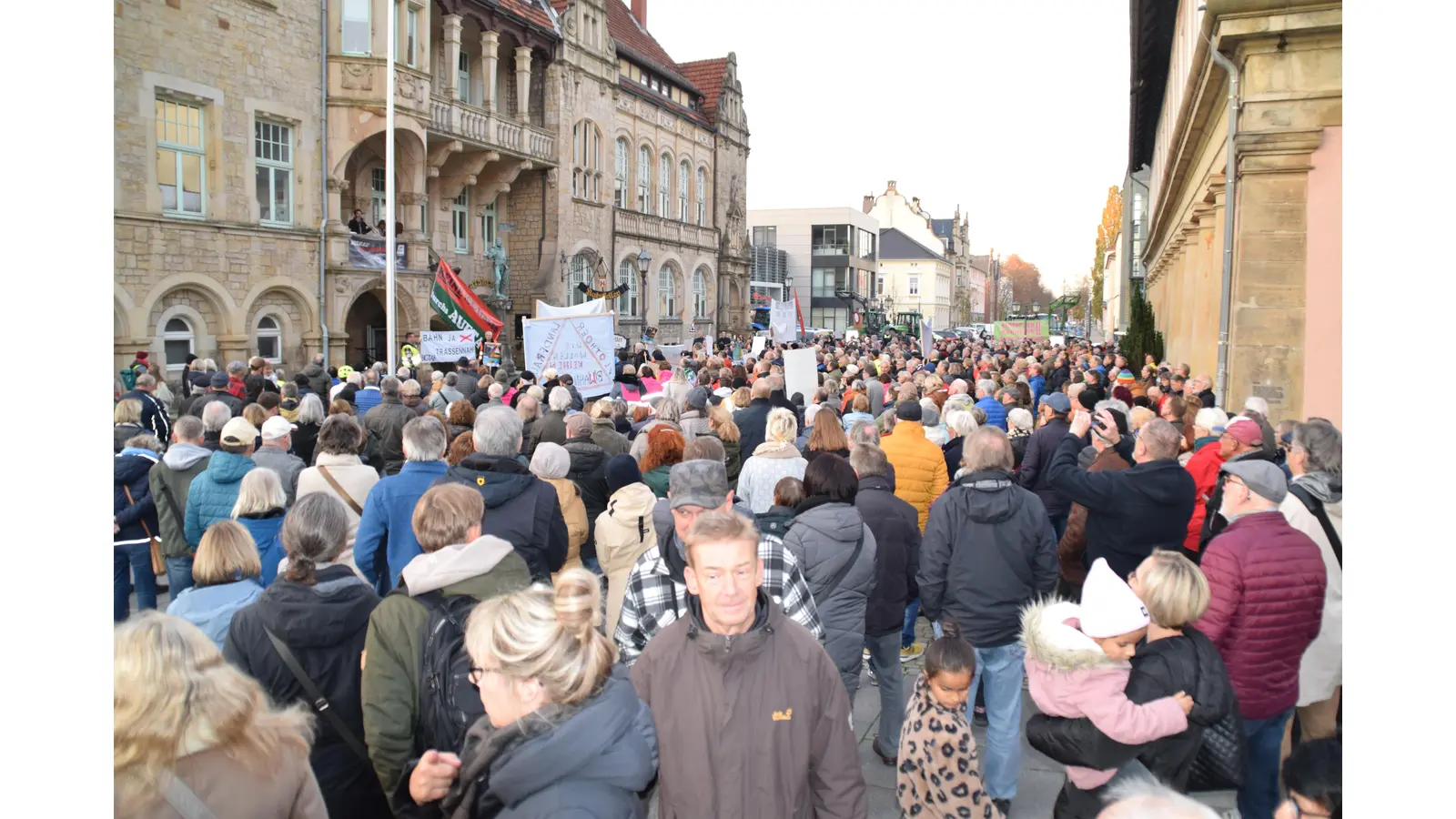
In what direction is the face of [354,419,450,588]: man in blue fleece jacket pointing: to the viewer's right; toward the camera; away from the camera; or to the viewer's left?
away from the camera

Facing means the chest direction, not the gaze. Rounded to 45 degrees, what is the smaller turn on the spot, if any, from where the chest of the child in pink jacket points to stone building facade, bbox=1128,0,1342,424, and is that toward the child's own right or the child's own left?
approximately 90° to the child's own left

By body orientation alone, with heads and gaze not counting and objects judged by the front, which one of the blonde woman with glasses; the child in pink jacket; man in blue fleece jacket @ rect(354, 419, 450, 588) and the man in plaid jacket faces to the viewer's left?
the blonde woman with glasses

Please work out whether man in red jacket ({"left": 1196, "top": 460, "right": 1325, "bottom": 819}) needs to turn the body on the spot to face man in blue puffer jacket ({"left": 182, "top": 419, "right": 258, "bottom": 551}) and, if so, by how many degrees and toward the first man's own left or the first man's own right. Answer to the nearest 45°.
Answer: approximately 45° to the first man's own left

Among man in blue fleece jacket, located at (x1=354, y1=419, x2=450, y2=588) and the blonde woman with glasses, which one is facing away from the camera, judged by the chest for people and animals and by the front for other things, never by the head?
the man in blue fleece jacket

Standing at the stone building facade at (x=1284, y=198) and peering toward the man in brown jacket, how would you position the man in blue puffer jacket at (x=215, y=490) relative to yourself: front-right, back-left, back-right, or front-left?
front-right

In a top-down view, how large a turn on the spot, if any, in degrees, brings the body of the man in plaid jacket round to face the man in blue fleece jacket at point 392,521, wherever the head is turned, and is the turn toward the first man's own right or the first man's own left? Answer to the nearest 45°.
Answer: approximately 135° to the first man's own right

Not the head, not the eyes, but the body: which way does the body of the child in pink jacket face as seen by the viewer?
to the viewer's right

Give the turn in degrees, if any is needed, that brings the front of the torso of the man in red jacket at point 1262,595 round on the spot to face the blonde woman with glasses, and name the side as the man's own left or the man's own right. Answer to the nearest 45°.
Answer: approximately 90° to the man's own left

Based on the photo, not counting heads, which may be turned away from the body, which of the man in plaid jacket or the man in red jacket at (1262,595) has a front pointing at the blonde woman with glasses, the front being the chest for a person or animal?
the man in plaid jacket

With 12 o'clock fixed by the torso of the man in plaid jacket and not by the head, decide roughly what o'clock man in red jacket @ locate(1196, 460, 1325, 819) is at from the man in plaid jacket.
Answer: The man in red jacket is roughly at 9 o'clock from the man in plaid jacket.
